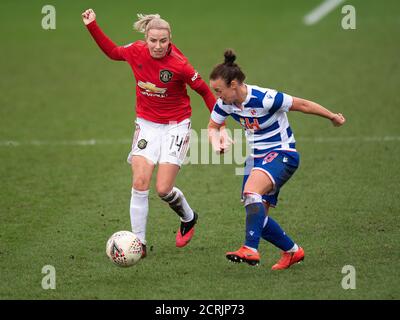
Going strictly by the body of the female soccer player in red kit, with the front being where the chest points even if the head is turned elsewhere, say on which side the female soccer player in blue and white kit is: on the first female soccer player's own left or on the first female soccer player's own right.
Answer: on the first female soccer player's own left

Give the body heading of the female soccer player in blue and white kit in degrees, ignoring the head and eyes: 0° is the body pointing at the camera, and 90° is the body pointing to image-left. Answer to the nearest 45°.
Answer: approximately 45°

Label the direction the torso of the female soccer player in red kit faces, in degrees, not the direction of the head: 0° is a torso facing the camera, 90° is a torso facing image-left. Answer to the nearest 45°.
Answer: approximately 0°

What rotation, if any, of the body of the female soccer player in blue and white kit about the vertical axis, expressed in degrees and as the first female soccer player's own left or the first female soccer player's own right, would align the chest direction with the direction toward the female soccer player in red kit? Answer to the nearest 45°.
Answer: approximately 90° to the first female soccer player's own right

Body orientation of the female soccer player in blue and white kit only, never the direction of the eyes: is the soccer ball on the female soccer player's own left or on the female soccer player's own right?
on the female soccer player's own right
